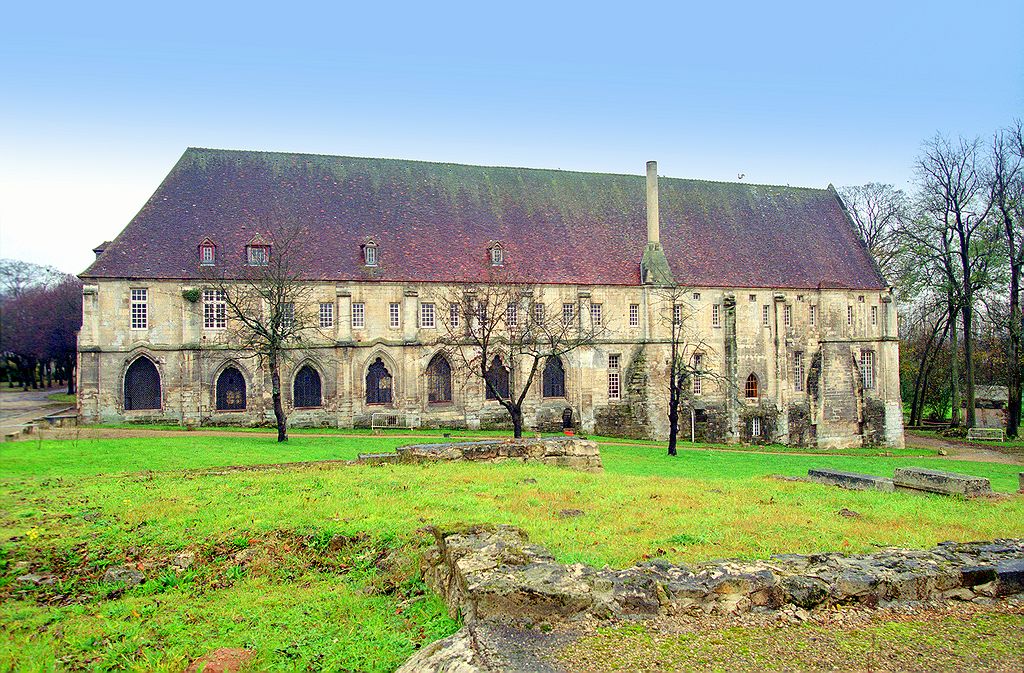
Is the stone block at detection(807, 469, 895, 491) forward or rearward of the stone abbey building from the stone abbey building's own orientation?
forward

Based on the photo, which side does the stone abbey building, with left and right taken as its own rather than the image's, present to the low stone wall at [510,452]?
front

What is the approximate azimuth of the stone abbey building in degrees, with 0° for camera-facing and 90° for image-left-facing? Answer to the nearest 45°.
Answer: approximately 0°

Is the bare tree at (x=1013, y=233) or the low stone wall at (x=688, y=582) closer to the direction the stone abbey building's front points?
the low stone wall

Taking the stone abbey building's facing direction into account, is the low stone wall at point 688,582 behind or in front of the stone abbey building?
in front

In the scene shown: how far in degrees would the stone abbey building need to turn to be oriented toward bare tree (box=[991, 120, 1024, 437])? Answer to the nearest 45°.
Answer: approximately 90° to its left
